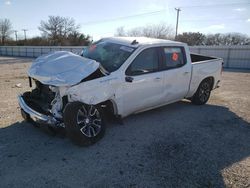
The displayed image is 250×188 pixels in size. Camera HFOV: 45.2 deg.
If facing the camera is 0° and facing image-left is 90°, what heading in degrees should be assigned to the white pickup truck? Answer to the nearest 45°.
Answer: approximately 45°
